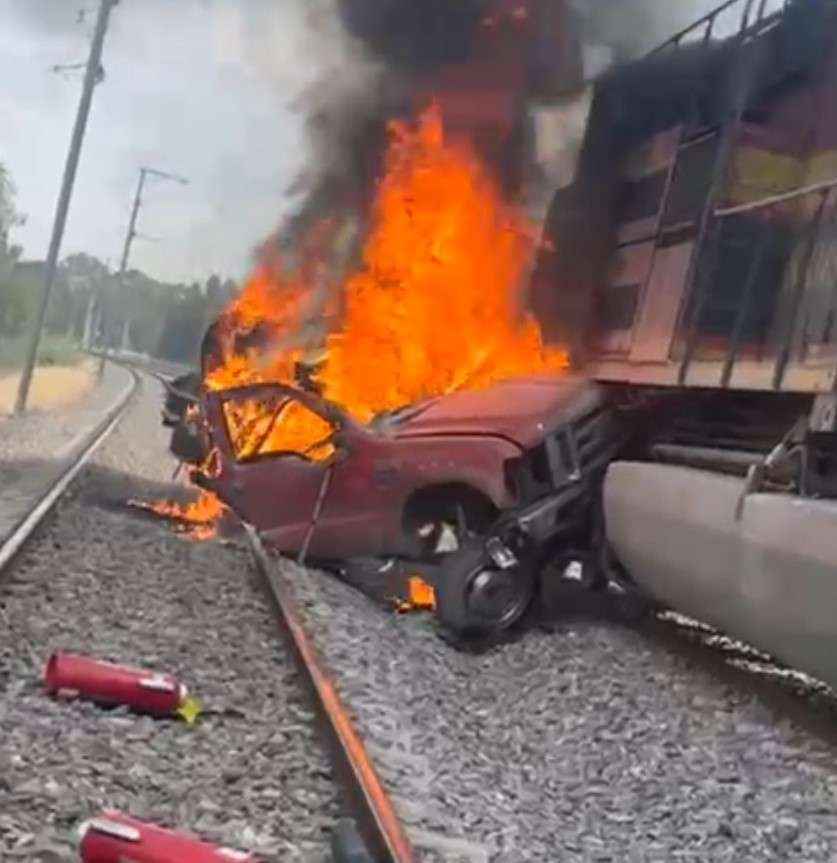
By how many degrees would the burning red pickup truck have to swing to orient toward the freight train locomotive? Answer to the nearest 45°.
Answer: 0° — it already faces it

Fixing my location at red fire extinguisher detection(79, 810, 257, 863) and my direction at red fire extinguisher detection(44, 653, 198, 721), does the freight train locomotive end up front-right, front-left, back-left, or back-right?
front-right

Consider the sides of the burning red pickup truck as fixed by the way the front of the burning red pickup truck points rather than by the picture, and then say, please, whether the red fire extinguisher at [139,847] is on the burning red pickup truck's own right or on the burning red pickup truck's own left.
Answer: on the burning red pickup truck's own right

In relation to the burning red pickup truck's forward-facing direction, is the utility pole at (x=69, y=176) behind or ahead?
behind

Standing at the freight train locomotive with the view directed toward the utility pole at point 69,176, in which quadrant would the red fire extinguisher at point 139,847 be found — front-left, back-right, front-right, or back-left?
back-left

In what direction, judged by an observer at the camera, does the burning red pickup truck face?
facing the viewer and to the right of the viewer

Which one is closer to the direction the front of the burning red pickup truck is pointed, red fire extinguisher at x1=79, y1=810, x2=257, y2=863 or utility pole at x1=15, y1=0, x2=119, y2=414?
the red fire extinguisher

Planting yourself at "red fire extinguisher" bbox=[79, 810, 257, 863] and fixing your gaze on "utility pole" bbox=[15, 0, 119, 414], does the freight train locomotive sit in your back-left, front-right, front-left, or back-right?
front-right

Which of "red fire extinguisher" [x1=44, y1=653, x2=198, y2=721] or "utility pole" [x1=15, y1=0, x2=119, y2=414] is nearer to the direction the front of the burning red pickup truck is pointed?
the red fire extinguisher
